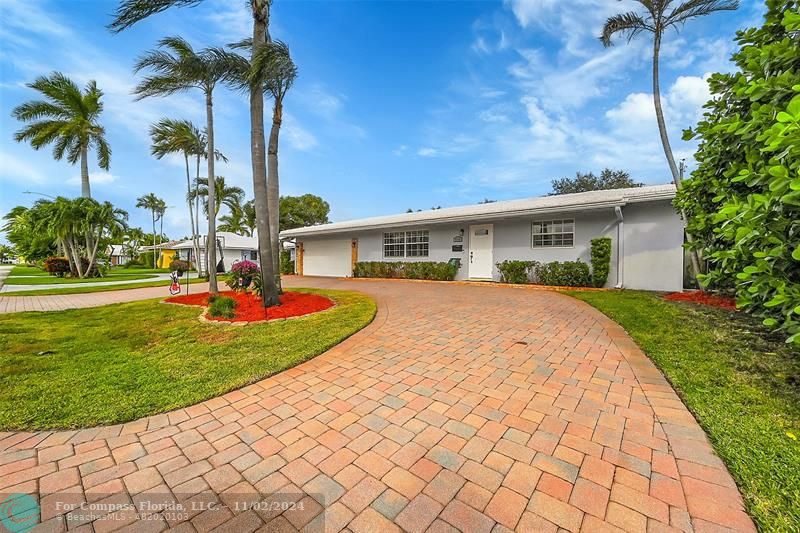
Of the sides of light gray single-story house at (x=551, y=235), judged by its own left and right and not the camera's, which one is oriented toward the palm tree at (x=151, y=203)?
right

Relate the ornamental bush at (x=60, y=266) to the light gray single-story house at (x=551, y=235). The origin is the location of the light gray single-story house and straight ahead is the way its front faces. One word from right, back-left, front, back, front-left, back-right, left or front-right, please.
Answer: front-right

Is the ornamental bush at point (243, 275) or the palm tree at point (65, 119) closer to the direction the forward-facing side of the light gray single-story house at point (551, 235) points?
the ornamental bush

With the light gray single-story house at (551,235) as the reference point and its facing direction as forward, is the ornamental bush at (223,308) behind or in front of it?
in front

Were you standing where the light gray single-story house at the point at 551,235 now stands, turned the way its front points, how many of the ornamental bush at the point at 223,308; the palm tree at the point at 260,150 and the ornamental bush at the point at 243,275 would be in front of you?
3

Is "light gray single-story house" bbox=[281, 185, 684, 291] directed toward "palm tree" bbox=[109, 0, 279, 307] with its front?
yes

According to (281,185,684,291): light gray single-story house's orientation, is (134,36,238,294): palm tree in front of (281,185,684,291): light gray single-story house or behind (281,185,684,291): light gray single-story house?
in front

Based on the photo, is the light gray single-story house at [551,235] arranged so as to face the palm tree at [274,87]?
yes

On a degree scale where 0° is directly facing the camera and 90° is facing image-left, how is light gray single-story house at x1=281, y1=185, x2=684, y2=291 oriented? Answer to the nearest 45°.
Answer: approximately 45°
